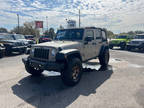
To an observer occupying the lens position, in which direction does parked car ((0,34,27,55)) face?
facing the viewer and to the right of the viewer

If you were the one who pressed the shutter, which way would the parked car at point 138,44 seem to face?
facing the viewer and to the left of the viewer

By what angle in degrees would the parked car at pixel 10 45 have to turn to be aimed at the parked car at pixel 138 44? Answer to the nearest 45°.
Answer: approximately 45° to its left

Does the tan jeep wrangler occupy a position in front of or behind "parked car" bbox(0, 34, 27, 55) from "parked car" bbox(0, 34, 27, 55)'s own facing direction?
in front

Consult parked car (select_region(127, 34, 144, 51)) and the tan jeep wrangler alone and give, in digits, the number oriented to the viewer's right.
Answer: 0

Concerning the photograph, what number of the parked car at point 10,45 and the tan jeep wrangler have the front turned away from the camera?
0

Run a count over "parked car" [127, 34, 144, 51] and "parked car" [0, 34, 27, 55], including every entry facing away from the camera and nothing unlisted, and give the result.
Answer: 0
